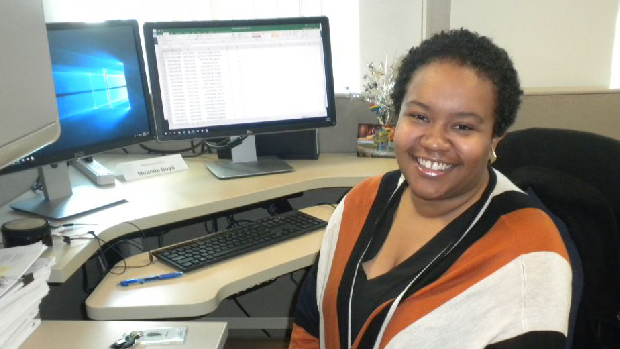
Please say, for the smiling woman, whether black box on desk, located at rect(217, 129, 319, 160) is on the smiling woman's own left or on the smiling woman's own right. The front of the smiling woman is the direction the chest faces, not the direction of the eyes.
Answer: on the smiling woman's own right

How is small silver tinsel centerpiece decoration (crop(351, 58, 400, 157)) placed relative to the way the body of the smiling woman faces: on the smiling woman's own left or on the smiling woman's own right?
on the smiling woman's own right

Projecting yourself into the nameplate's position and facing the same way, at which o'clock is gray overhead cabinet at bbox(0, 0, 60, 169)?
The gray overhead cabinet is roughly at 2 o'clock from the nameplate.

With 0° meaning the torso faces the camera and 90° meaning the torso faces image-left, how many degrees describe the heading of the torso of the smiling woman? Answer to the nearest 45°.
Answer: approximately 45°

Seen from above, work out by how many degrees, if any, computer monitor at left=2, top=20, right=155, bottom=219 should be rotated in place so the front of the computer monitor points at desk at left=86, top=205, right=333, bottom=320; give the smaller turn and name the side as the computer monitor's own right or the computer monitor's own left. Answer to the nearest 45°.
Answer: approximately 45° to the computer monitor's own right

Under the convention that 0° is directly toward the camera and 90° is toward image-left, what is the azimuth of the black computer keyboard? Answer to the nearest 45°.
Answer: approximately 315°

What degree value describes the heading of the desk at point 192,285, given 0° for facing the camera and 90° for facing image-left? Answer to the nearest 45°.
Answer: approximately 315°

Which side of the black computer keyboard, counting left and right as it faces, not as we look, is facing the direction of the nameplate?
back

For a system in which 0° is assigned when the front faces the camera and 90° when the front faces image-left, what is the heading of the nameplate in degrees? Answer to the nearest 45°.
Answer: approximately 315°

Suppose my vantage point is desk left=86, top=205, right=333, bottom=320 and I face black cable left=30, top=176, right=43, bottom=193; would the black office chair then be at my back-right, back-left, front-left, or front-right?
back-right
